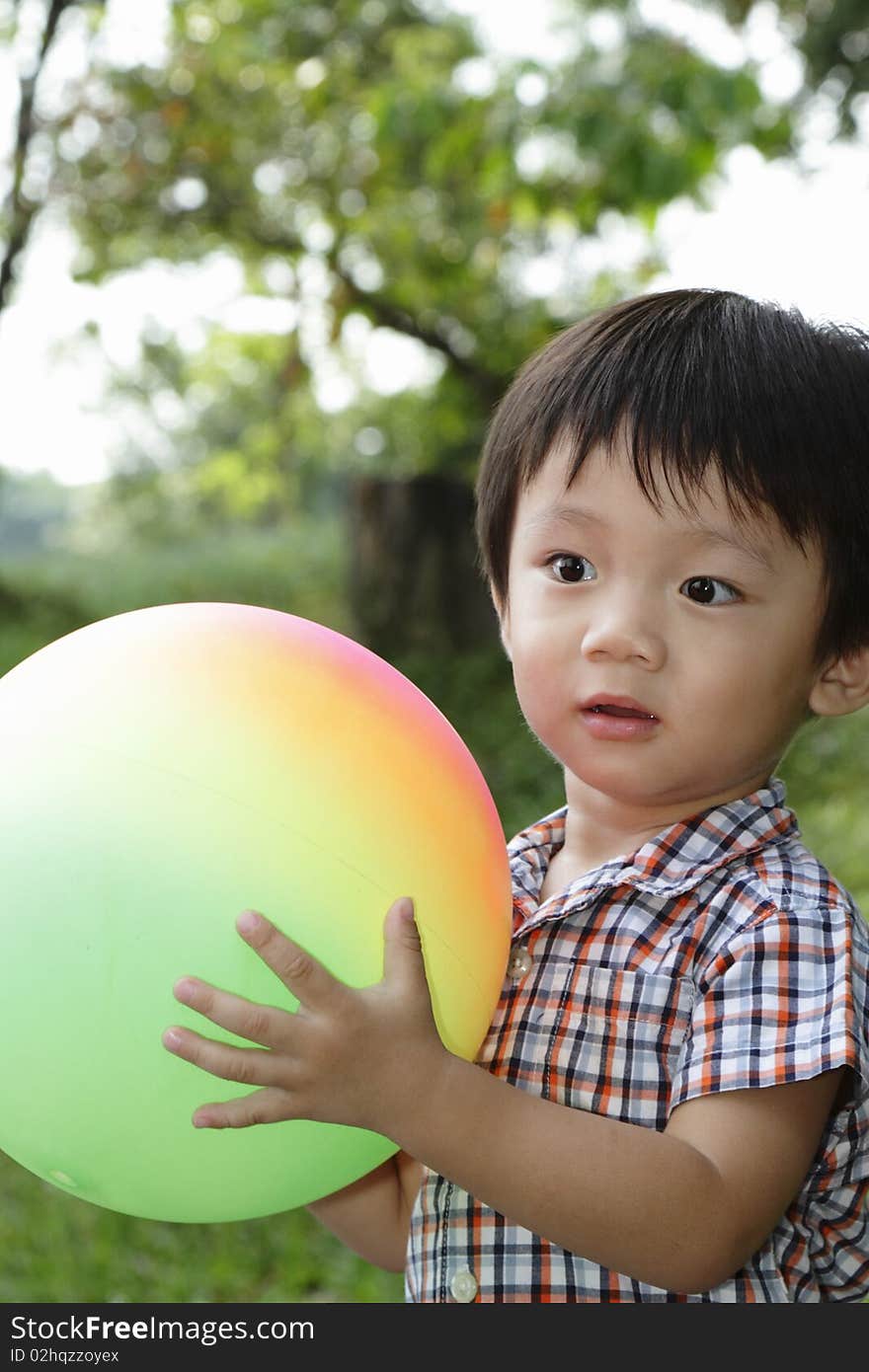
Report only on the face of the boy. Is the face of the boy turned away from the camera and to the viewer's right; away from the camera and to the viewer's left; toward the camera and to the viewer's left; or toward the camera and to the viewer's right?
toward the camera and to the viewer's left

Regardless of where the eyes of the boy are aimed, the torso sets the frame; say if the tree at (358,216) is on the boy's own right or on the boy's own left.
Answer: on the boy's own right

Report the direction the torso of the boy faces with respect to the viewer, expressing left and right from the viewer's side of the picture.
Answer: facing the viewer and to the left of the viewer
